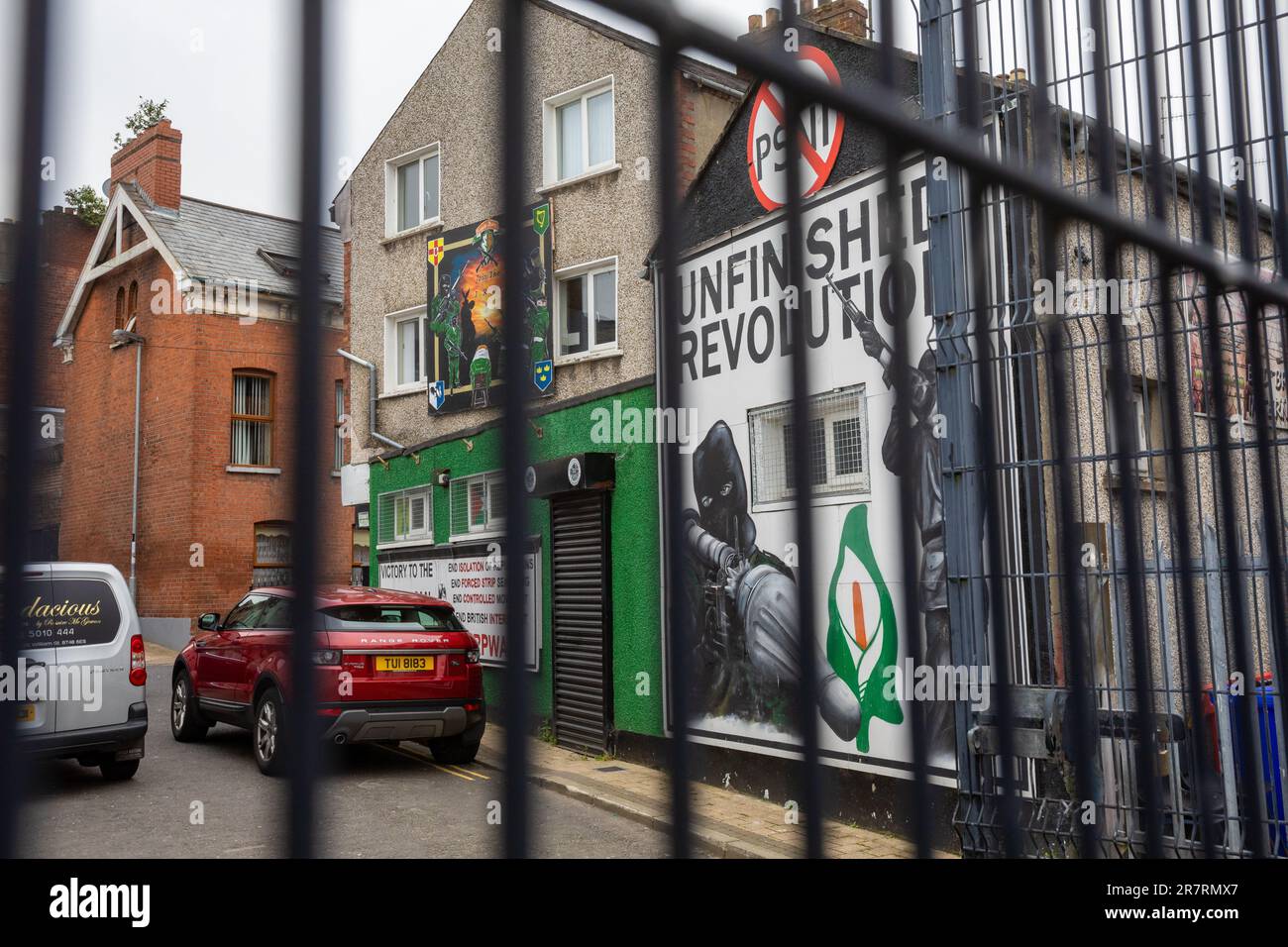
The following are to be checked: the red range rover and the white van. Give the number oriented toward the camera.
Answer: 0

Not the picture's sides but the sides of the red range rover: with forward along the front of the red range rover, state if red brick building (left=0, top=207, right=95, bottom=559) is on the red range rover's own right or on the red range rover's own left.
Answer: on the red range rover's own left

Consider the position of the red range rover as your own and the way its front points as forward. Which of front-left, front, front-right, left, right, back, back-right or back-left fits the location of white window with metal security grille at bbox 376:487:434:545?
front-right

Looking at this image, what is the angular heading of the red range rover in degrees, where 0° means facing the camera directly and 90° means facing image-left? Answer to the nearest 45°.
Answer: approximately 135°

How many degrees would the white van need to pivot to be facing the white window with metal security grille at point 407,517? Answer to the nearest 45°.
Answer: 0° — it already faces it

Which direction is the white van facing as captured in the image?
away from the camera

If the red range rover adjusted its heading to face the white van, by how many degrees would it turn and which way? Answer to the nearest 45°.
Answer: approximately 135° to its left
